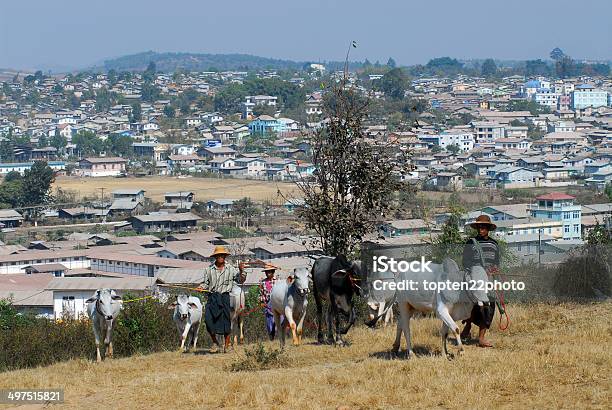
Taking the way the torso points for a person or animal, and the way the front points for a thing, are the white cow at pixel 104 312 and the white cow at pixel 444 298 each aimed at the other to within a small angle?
no

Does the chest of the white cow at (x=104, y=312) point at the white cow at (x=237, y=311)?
no

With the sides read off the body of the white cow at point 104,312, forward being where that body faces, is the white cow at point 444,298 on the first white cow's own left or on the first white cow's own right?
on the first white cow's own left

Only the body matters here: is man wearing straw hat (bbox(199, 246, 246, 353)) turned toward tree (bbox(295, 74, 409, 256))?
no

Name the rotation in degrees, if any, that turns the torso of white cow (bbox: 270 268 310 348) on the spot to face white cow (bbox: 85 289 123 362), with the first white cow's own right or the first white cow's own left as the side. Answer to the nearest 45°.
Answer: approximately 135° to the first white cow's own right

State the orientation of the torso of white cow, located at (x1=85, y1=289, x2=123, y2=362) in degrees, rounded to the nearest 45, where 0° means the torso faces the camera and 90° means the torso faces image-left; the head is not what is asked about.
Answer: approximately 0°

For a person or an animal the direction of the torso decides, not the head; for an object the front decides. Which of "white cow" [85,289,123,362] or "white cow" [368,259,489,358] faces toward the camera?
"white cow" [85,289,123,362]

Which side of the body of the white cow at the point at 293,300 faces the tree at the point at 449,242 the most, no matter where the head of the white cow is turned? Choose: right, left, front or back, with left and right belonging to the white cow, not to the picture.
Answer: left

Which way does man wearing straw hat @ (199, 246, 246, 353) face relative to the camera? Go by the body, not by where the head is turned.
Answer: toward the camera

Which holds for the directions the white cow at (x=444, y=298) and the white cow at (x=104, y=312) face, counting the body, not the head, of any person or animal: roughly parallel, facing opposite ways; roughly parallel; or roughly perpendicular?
roughly perpendicular

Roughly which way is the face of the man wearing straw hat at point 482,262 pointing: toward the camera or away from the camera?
toward the camera

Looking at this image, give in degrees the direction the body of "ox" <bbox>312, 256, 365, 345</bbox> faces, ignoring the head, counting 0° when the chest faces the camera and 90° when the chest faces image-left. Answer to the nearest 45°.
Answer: approximately 315°

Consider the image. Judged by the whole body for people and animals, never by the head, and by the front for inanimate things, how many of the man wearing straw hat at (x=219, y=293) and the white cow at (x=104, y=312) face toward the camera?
2

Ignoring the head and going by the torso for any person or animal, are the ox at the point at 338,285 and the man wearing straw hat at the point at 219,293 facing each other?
no

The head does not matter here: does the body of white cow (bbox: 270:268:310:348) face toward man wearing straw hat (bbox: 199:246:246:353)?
no

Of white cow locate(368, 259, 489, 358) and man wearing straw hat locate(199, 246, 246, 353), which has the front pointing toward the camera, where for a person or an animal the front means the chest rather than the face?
the man wearing straw hat

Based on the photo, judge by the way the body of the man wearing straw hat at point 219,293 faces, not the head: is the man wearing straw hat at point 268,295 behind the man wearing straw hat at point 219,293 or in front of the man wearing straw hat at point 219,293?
behind
